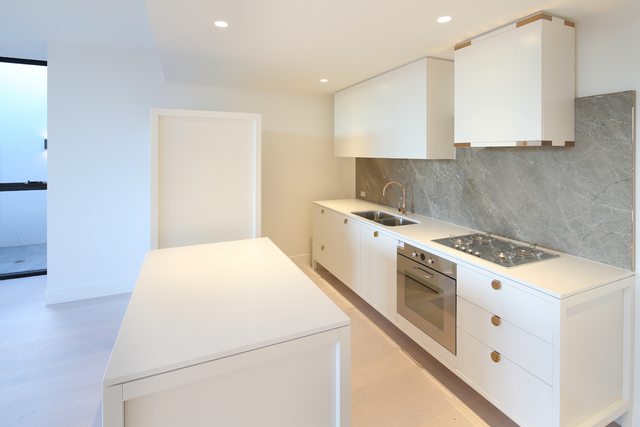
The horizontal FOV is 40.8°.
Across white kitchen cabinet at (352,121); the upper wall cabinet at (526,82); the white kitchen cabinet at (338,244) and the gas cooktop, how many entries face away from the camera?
0

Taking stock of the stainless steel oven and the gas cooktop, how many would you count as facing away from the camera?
0

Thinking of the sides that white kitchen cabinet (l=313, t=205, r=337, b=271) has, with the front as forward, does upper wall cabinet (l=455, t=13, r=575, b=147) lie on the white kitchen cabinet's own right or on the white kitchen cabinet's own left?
on the white kitchen cabinet's own left

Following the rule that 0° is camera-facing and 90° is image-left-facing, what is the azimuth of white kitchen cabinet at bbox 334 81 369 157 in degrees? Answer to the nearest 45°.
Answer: approximately 45°

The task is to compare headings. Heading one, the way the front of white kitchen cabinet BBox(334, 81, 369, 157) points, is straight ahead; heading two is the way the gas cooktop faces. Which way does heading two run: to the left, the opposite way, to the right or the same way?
the same way

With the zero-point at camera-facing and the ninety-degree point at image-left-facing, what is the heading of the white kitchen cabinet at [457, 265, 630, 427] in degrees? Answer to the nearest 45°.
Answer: approximately 45°

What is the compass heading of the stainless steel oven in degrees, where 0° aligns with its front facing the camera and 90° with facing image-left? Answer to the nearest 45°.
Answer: approximately 45°

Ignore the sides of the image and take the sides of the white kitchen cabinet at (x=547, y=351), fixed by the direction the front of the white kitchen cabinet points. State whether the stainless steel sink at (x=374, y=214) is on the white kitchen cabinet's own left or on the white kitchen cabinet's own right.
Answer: on the white kitchen cabinet's own right

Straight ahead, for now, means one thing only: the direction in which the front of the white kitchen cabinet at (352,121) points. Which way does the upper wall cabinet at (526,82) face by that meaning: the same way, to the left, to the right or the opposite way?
the same way

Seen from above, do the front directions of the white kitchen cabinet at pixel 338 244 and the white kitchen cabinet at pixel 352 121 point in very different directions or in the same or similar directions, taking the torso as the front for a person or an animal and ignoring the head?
same or similar directions
